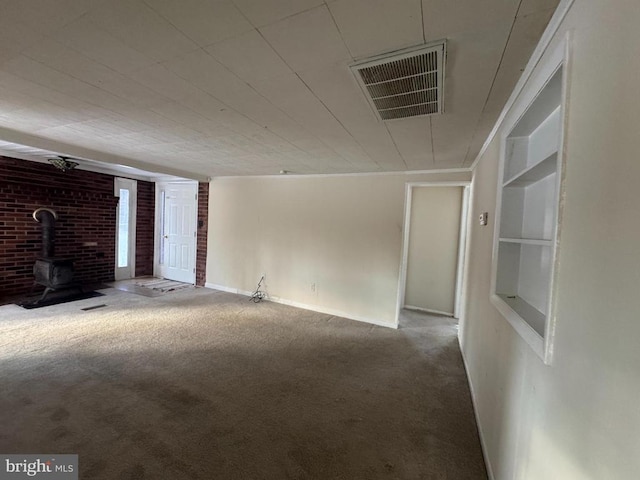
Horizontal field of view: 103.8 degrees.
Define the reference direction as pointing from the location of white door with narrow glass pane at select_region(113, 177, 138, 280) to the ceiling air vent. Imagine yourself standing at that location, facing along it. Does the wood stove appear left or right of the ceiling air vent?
right

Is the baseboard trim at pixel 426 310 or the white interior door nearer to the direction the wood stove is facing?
the baseboard trim

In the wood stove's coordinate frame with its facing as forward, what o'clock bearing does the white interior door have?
The white interior door is roughly at 10 o'clock from the wood stove.

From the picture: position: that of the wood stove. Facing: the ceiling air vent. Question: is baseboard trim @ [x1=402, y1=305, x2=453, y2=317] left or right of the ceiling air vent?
left

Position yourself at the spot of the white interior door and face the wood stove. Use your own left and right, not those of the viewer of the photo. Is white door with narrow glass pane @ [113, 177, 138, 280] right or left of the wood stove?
right

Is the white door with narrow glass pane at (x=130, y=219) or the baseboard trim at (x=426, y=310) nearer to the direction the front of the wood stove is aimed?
the baseboard trim

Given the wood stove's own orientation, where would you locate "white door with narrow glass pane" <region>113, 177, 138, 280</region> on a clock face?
The white door with narrow glass pane is roughly at 9 o'clock from the wood stove.

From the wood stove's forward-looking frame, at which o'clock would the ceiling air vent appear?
The ceiling air vent is roughly at 1 o'clock from the wood stove.

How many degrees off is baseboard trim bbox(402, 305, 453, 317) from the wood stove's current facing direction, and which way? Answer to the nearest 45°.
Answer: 0° — it already faces it

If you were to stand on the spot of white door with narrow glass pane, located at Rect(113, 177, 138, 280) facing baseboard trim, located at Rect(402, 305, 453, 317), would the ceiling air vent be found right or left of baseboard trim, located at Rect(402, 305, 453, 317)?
right
